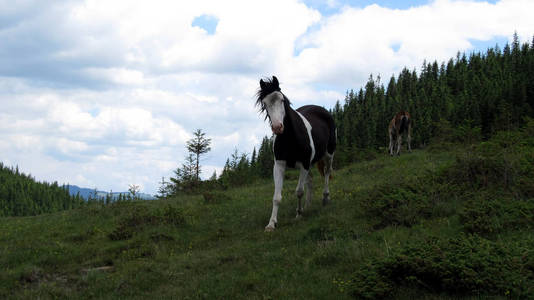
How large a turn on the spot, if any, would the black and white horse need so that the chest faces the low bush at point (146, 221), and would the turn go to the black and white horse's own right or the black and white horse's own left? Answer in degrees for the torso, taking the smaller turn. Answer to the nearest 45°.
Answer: approximately 90° to the black and white horse's own right

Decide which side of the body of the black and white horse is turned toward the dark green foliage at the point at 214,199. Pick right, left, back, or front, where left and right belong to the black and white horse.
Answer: right

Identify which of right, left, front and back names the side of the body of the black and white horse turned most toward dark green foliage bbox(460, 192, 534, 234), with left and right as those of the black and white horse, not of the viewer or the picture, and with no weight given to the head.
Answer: left

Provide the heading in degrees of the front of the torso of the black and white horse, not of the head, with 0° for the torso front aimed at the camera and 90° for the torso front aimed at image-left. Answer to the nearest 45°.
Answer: approximately 45°

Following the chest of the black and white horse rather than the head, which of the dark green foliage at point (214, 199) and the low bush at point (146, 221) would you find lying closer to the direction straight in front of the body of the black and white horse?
the low bush

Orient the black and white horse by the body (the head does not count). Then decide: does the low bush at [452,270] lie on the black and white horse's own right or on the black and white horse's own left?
on the black and white horse's own left
